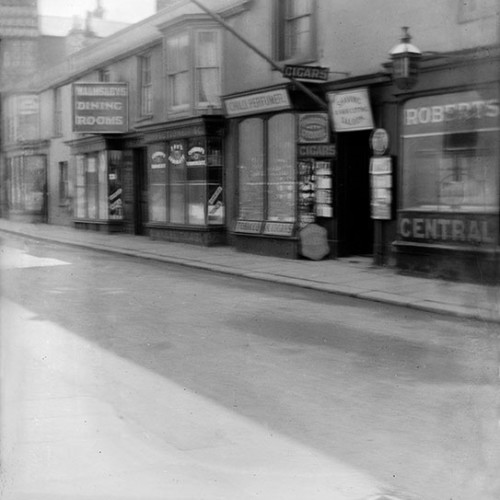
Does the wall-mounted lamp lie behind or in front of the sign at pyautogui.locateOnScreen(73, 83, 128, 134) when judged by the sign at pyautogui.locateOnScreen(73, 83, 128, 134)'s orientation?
in front

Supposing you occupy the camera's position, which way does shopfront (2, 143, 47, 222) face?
facing the viewer and to the left of the viewer

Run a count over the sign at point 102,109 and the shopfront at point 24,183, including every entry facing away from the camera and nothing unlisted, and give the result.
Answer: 0

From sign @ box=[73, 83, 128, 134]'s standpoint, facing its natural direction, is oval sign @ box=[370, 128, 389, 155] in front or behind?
in front

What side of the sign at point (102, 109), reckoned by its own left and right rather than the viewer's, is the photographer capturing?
front

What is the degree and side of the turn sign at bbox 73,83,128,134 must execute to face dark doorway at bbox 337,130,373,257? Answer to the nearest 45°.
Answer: approximately 45° to its left
